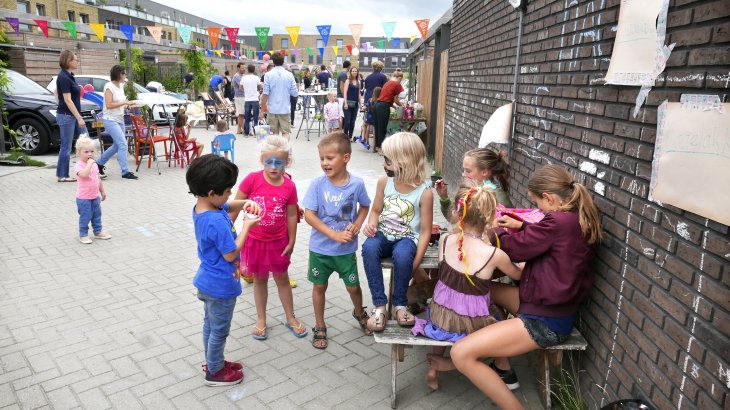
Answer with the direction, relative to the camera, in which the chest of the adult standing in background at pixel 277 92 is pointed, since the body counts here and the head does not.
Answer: away from the camera

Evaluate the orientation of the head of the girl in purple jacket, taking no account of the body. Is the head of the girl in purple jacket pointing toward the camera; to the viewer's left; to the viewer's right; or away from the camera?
to the viewer's left

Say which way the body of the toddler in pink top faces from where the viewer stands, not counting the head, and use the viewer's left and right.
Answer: facing the viewer and to the right of the viewer

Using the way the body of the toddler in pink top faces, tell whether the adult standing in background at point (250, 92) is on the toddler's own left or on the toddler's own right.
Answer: on the toddler's own left

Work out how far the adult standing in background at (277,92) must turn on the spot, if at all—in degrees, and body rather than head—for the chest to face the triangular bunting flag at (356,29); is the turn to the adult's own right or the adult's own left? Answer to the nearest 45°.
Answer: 0° — they already face it

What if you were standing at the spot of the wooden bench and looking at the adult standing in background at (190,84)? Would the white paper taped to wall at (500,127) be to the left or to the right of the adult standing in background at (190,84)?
right

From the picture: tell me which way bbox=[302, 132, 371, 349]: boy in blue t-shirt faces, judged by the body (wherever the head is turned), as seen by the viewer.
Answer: toward the camera

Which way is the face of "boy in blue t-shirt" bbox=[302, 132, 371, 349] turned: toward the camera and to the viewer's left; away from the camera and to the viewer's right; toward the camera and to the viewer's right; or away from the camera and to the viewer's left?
toward the camera and to the viewer's left

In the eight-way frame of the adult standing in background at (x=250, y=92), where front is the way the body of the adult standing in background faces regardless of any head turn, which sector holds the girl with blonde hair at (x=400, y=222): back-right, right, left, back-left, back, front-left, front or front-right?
back

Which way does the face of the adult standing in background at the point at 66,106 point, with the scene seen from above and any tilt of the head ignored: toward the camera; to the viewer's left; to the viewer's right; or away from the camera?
to the viewer's right
